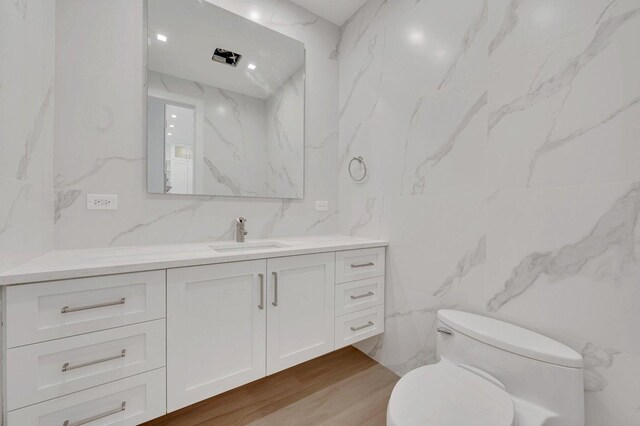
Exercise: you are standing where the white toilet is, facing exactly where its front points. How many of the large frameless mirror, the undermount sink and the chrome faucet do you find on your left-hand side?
0

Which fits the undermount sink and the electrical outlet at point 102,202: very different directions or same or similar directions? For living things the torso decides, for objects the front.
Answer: same or similar directions

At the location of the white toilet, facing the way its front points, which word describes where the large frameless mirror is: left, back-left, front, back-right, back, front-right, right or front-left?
front-right

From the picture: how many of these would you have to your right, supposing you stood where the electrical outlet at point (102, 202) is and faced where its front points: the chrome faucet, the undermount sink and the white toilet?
0

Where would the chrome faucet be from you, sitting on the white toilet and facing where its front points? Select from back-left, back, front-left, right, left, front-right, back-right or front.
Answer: front-right

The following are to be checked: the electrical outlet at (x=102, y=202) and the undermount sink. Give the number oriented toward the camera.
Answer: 2

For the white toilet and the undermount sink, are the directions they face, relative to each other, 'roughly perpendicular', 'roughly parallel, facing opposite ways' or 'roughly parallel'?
roughly perpendicular

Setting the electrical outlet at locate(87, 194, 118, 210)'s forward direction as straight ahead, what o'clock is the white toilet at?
The white toilet is roughly at 11 o'clock from the electrical outlet.

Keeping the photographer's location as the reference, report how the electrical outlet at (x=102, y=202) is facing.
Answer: facing the viewer

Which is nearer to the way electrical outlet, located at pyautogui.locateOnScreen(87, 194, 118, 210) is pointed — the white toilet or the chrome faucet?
the white toilet

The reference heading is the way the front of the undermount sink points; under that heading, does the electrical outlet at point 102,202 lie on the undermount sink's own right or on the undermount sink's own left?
on the undermount sink's own right

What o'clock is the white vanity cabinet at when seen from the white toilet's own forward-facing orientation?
The white vanity cabinet is roughly at 1 o'clock from the white toilet.

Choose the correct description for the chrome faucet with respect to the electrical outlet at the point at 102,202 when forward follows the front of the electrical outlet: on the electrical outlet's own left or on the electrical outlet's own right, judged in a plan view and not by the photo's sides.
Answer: on the electrical outlet's own left

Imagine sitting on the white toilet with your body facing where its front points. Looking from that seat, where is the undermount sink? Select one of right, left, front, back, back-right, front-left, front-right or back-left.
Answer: front-right

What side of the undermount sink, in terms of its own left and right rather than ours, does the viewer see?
front

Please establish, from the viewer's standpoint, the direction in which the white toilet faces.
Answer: facing the viewer and to the left of the viewer
